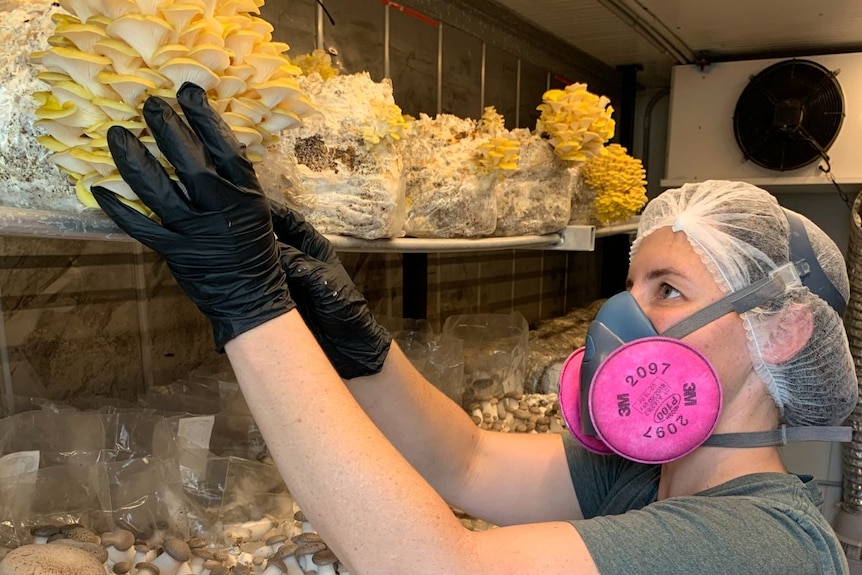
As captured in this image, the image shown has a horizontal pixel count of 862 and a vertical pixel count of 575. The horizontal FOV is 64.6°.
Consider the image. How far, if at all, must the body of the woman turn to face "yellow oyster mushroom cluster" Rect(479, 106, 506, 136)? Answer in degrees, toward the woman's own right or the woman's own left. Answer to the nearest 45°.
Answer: approximately 90° to the woman's own right

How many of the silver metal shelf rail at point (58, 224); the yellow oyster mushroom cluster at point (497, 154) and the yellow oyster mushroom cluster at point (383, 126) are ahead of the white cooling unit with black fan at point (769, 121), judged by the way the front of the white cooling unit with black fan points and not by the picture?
3

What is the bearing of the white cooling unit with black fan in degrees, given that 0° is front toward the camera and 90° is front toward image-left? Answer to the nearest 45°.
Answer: approximately 0°

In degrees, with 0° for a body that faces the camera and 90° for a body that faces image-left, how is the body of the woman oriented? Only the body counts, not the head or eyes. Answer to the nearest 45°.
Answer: approximately 90°
